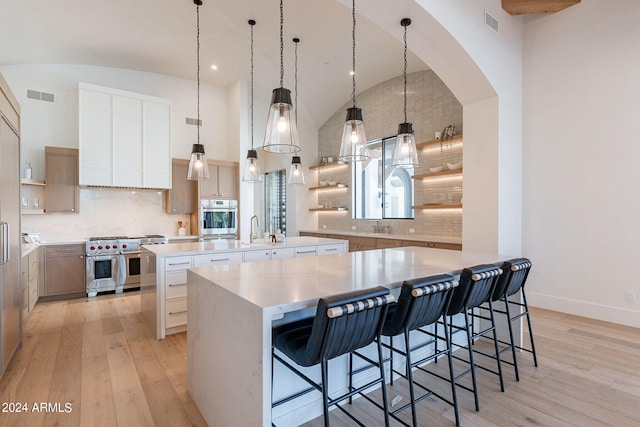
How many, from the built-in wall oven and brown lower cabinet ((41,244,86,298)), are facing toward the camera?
2

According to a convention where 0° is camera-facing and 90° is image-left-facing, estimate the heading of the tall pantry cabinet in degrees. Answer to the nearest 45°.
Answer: approximately 270°

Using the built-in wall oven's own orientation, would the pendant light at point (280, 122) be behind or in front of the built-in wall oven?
in front

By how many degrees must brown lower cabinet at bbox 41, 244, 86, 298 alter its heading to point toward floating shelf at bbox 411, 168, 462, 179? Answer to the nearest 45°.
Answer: approximately 45° to its left

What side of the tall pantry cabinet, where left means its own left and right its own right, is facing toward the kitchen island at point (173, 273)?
front

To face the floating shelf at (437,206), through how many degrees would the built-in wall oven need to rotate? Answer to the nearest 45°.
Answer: approximately 45° to its left

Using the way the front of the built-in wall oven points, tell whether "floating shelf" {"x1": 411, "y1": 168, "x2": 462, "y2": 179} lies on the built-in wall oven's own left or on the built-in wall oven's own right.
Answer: on the built-in wall oven's own left

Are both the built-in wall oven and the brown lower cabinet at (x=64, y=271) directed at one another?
no

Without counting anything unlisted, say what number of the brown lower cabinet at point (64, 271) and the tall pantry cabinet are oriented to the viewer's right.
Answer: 1

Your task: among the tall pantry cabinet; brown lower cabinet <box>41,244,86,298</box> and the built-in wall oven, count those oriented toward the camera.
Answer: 2

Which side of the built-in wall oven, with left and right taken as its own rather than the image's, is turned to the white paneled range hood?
right

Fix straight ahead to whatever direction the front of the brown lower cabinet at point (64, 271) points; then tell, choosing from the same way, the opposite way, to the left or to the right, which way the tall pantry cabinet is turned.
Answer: to the left

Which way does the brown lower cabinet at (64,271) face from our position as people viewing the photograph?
facing the viewer

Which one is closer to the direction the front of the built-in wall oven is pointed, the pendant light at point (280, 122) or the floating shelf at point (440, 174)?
the pendant light

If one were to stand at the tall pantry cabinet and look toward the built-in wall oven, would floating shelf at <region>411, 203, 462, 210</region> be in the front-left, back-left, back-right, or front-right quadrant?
front-right

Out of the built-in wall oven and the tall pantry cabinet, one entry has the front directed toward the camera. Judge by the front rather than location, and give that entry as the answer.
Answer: the built-in wall oven

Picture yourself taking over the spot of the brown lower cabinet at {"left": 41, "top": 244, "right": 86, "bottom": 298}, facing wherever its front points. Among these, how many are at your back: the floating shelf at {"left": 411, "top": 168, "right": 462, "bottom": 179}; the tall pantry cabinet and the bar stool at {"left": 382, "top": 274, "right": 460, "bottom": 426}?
0
